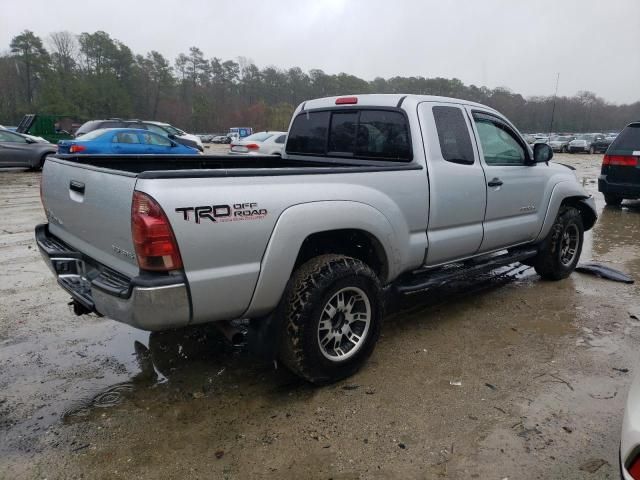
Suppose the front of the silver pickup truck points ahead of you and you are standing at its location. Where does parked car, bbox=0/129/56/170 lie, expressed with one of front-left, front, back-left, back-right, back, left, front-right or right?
left

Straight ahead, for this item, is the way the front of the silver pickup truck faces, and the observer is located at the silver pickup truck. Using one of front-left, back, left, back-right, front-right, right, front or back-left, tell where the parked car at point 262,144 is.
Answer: front-left

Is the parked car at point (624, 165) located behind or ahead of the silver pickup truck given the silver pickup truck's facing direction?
ahead

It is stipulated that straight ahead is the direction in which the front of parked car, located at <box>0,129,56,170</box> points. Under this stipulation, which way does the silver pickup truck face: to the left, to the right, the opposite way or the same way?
the same way

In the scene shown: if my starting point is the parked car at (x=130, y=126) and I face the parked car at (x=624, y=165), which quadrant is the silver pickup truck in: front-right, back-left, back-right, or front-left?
front-right

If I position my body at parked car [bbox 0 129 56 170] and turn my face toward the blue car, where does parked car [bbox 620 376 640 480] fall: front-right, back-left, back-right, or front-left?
front-right

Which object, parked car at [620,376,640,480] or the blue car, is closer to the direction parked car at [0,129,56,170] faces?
the blue car

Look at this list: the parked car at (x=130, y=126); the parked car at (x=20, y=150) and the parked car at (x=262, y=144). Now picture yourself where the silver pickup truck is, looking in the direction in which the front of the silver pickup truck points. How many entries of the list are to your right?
0

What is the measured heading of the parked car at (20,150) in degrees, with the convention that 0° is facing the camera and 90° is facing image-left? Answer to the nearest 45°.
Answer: approximately 270°

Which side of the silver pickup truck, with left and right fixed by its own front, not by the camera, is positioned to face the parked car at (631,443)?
right

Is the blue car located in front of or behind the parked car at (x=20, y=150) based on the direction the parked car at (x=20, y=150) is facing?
in front

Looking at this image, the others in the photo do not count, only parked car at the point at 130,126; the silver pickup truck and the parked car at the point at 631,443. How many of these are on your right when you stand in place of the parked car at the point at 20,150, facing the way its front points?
2

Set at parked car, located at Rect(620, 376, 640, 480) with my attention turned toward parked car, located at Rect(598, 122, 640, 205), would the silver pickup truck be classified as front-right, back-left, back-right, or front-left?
front-left

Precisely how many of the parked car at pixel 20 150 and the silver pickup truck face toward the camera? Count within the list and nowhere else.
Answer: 0

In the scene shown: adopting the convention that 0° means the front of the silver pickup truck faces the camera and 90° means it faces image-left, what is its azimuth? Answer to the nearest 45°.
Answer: approximately 225°

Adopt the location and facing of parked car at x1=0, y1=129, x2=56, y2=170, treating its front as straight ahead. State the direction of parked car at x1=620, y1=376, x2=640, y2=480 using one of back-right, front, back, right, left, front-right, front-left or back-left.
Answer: right
